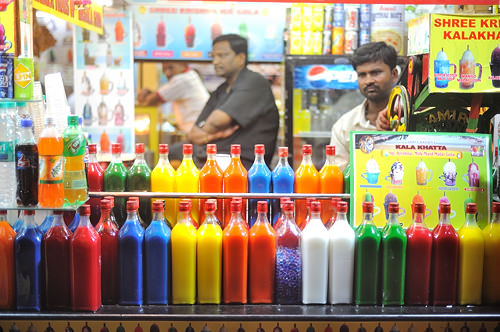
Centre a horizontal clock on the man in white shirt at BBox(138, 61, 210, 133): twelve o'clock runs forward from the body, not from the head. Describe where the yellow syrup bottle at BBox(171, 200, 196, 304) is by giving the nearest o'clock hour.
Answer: The yellow syrup bottle is roughly at 9 o'clock from the man in white shirt.

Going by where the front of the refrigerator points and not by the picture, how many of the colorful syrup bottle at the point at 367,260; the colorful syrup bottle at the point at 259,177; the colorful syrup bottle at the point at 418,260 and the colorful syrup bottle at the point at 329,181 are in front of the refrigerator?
4

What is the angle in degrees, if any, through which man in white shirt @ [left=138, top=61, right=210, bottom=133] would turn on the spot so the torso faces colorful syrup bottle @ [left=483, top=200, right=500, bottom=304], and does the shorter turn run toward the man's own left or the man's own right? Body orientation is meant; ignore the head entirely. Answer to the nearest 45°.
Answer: approximately 90° to the man's own left

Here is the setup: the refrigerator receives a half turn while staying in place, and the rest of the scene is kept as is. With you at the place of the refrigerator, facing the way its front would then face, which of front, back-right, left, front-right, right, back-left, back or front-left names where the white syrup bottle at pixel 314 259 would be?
back

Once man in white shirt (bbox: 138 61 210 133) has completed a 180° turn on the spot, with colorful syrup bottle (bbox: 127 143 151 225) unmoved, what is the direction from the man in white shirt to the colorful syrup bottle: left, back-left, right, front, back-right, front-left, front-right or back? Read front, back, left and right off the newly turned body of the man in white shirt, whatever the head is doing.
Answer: right

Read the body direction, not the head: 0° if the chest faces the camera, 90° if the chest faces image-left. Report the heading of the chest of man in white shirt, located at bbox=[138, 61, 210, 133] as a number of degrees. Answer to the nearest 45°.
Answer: approximately 90°

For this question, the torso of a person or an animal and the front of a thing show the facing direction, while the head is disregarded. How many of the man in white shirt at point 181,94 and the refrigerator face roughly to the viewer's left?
1

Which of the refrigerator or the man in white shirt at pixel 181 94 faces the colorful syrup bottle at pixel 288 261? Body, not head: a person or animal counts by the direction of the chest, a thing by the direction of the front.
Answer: the refrigerator

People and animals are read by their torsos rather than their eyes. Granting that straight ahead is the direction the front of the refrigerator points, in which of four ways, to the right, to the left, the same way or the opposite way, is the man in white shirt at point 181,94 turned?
to the right

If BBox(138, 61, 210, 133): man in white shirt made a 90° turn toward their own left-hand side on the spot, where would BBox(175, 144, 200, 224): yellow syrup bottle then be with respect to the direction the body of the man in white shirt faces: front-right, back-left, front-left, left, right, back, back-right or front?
front

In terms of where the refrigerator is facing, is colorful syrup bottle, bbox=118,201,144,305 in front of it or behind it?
in front

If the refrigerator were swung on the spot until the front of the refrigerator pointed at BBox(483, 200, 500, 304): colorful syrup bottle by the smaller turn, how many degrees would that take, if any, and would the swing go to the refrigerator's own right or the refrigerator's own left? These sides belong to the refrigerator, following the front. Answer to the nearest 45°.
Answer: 0° — it already faces it

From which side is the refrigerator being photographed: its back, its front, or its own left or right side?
front

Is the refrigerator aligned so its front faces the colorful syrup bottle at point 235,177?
yes

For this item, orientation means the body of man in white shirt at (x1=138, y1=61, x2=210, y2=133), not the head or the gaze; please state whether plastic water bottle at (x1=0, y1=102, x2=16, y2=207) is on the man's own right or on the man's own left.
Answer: on the man's own left
